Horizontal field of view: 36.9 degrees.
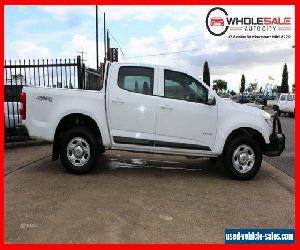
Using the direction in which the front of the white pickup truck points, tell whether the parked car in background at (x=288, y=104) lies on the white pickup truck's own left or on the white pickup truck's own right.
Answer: on the white pickup truck's own left

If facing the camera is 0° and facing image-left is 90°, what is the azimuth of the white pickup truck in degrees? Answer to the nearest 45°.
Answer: approximately 270°
